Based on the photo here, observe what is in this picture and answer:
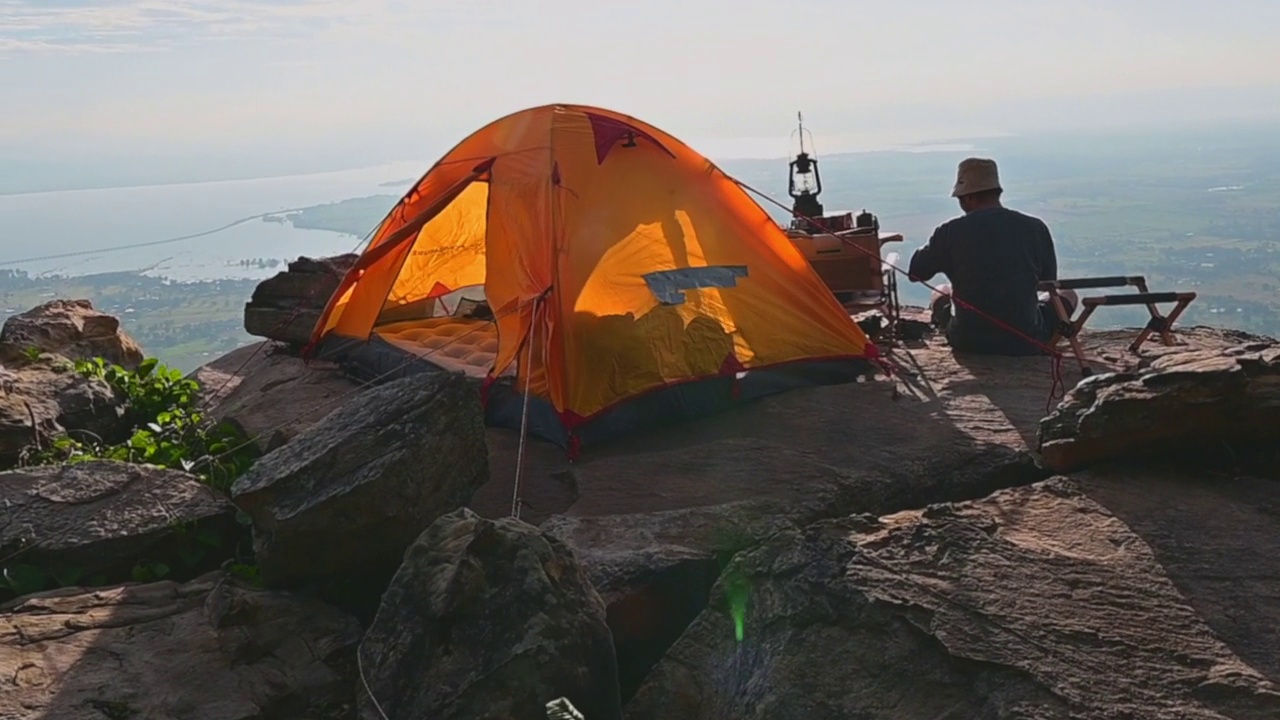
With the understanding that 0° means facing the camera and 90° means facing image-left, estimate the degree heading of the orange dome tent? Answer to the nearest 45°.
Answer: approximately 45°

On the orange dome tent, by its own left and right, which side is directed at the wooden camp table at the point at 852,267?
back

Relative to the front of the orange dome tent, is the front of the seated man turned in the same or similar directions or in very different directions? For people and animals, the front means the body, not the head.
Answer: very different directions

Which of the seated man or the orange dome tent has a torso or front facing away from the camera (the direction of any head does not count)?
the seated man

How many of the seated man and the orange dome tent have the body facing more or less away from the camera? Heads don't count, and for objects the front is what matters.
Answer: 1

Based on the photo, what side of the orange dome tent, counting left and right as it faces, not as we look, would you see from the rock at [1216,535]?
left

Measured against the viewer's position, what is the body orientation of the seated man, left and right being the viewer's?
facing away from the viewer

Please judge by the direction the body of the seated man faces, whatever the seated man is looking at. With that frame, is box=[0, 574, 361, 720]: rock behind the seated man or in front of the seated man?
behind

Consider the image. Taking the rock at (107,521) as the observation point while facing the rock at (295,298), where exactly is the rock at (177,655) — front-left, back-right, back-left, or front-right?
back-right
